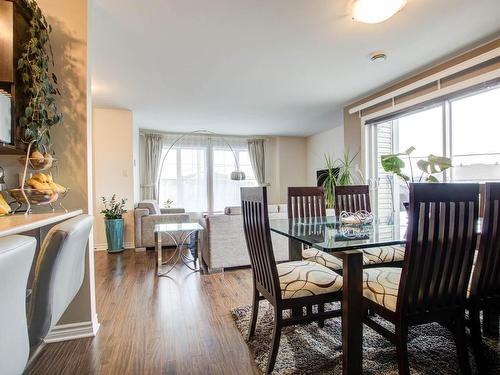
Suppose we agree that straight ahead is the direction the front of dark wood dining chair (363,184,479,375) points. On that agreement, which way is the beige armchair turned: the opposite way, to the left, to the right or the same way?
to the right

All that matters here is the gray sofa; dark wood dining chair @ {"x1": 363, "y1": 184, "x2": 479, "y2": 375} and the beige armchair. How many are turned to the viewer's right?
1

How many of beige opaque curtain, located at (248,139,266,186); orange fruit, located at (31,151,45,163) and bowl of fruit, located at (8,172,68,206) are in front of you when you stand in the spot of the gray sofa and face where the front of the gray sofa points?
1

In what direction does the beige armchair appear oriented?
to the viewer's right

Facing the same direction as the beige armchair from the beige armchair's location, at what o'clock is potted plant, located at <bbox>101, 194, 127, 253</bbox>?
The potted plant is roughly at 6 o'clock from the beige armchair.

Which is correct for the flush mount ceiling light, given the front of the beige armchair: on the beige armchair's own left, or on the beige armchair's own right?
on the beige armchair's own right

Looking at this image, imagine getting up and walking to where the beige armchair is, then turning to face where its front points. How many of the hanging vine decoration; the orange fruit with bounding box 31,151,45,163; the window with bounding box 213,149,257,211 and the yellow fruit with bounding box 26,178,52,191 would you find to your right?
3

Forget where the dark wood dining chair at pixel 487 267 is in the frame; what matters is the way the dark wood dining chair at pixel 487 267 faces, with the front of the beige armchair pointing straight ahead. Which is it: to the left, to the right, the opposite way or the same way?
to the left

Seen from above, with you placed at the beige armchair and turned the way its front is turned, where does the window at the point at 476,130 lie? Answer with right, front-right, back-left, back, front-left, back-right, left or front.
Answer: front-right

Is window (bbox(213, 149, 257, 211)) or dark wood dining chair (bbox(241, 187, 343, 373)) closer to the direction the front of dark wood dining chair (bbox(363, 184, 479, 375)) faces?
the window

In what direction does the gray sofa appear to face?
away from the camera

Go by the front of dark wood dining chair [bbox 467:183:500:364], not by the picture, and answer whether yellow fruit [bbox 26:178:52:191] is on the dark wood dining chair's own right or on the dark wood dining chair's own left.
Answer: on the dark wood dining chair's own left

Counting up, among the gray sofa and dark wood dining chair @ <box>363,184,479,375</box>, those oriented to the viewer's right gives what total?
0

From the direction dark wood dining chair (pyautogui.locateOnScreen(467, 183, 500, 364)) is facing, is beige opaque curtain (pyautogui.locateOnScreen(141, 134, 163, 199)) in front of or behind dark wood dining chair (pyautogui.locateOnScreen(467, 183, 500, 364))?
in front

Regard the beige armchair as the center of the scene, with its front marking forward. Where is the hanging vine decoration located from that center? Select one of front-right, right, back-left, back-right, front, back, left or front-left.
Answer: right
